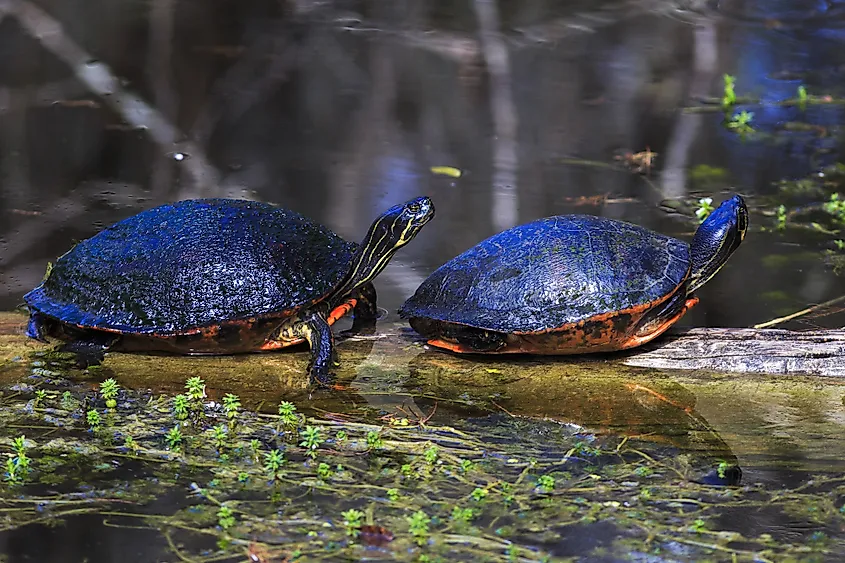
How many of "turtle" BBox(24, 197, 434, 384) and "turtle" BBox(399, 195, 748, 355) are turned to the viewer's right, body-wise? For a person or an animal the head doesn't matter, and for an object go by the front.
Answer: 2

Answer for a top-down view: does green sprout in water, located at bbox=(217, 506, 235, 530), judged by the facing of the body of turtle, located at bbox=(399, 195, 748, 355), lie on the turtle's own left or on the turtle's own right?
on the turtle's own right

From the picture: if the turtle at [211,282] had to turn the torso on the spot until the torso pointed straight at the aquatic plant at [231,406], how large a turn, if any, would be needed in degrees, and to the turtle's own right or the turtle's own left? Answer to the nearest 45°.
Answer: approximately 90° to the turtle's own right

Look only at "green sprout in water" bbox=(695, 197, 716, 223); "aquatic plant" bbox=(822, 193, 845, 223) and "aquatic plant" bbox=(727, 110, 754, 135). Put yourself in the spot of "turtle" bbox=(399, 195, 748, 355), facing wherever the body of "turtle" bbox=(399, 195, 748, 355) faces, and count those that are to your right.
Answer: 0

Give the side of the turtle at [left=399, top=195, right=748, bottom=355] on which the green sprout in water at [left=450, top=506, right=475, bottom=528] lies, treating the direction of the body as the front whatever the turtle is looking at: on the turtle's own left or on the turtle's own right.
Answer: on the turtle's own right

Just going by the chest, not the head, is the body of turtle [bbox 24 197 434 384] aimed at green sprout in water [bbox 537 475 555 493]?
no

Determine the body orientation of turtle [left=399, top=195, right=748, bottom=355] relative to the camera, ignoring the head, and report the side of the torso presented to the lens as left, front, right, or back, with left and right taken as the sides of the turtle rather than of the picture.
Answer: right

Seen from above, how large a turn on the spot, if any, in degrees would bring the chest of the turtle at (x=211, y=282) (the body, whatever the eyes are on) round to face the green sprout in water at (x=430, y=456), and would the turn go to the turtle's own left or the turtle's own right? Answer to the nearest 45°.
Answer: approximately 45° to the turtle's own right

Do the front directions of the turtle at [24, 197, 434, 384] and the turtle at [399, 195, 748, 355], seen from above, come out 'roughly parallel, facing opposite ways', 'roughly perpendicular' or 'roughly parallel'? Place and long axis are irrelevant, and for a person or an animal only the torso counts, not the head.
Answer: roughly parallel

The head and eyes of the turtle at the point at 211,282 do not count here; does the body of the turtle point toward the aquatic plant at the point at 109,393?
no

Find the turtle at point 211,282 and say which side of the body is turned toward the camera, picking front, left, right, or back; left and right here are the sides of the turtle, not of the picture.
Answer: right

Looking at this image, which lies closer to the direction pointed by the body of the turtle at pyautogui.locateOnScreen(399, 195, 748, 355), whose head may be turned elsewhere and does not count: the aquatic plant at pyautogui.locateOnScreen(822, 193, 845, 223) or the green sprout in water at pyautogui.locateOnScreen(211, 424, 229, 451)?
the aquatic plant

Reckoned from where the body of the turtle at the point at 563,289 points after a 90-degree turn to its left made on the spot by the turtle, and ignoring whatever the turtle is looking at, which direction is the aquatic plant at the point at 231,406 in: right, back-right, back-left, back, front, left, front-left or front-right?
back-left

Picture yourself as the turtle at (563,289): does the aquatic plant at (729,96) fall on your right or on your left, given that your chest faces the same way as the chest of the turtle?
on your left

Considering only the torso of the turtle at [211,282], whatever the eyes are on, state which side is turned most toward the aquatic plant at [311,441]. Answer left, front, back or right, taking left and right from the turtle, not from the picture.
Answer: right
